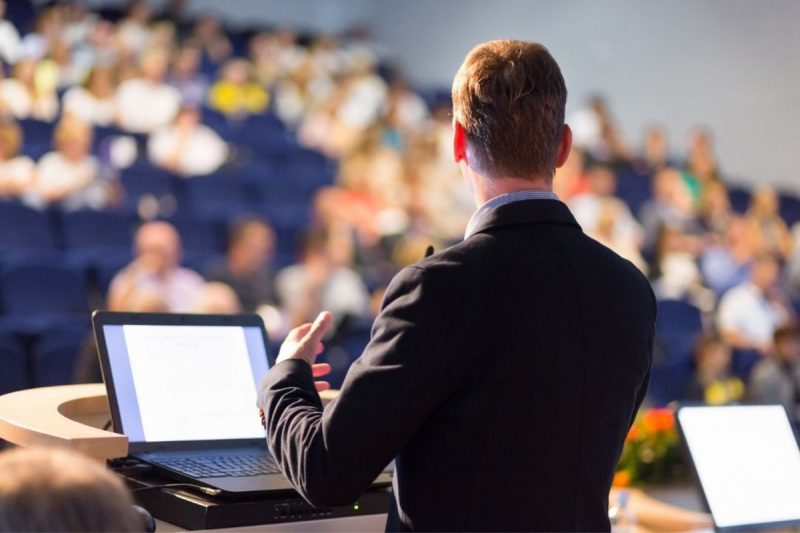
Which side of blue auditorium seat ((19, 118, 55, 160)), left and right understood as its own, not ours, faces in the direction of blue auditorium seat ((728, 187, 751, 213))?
left

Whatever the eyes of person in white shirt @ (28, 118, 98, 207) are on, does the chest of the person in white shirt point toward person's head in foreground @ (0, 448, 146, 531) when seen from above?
yes

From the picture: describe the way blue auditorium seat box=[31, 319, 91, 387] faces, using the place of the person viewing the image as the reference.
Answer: facing the viewer

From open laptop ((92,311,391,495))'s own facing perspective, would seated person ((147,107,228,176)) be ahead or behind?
behind

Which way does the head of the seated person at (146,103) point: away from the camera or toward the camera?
toward the camera

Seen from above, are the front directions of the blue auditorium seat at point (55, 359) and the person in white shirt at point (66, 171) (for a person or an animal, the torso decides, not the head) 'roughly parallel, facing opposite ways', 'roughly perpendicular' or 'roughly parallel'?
roughly parallel

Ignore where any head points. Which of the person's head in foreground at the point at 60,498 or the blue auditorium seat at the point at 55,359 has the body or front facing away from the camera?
the person's head in foreground

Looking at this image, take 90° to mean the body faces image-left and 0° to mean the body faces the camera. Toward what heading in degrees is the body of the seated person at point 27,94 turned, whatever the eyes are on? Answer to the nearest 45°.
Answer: approximately 315°

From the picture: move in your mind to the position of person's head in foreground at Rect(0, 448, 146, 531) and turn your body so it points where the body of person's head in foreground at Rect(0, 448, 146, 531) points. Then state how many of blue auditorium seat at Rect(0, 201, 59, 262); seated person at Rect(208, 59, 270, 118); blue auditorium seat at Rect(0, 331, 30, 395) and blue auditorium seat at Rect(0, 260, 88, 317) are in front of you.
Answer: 4

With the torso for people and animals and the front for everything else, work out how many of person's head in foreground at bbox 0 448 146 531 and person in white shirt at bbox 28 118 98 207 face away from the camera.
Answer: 1

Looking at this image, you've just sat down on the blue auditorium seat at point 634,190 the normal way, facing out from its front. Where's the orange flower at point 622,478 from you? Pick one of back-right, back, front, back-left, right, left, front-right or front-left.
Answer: front

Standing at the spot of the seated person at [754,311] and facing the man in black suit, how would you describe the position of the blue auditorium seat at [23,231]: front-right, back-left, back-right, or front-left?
front-right

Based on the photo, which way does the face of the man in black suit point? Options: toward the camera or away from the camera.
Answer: away from the camera

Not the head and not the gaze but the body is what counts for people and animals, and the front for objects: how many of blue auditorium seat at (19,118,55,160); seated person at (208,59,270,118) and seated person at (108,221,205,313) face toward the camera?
3

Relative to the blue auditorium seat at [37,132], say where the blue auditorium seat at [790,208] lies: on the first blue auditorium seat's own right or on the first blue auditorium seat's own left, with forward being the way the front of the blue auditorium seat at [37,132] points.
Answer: on the first blue auditorium seat's own left

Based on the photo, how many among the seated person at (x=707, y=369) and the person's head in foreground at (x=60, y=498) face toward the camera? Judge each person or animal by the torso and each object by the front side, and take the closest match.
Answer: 1

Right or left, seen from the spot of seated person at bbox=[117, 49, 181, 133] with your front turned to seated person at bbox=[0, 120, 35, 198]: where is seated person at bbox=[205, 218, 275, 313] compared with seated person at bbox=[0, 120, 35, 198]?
left

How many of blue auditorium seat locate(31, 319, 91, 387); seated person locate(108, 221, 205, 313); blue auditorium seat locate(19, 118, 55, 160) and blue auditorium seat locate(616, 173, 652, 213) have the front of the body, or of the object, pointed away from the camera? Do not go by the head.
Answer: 0

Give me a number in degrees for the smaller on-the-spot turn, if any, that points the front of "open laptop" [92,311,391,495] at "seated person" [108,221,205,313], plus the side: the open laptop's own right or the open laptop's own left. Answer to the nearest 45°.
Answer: approximately 135° to the open laptop's own left

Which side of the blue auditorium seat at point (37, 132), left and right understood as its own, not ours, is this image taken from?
front

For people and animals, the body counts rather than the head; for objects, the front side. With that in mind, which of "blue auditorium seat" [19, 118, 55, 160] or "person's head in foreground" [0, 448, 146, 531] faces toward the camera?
the blue auditorium seat
